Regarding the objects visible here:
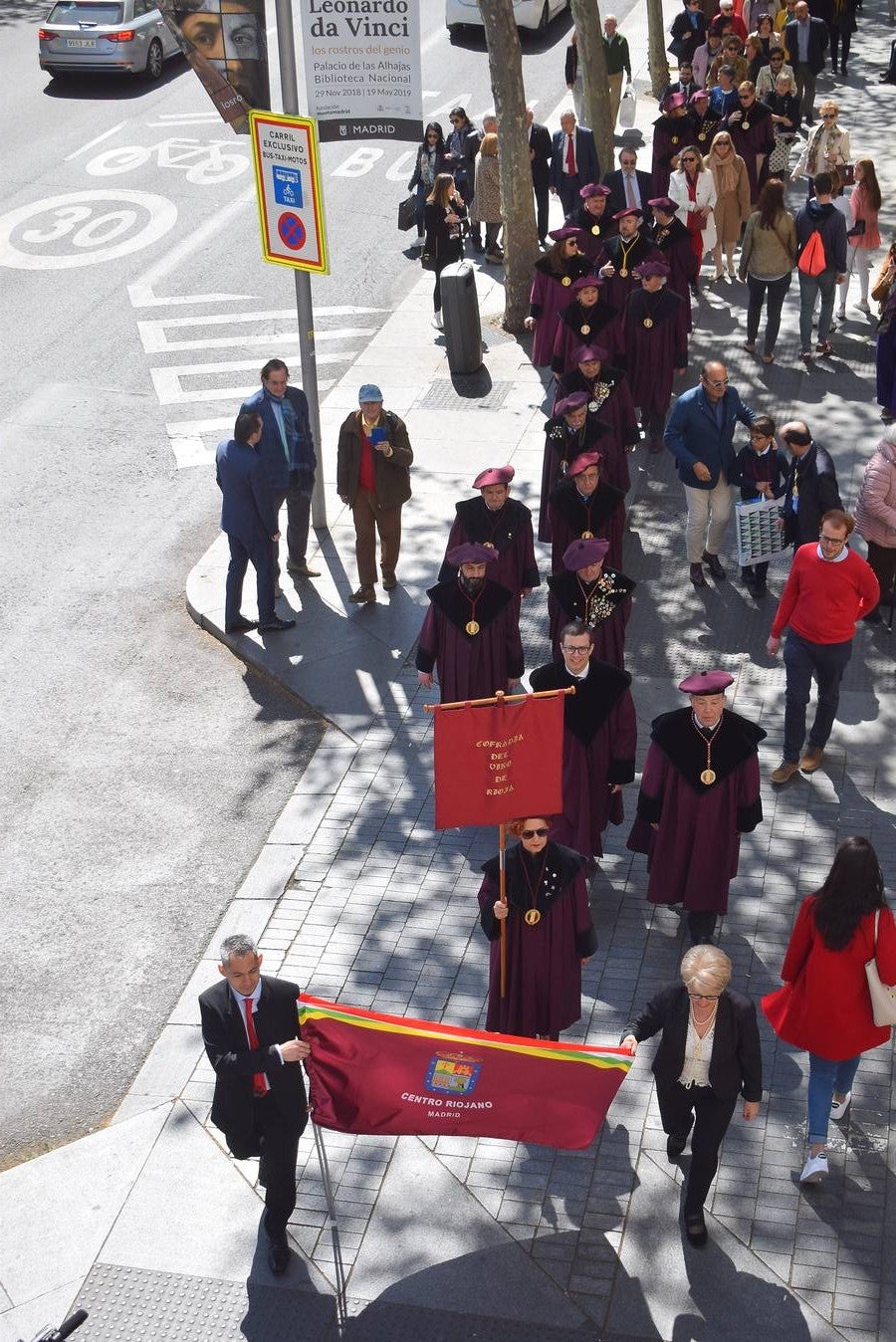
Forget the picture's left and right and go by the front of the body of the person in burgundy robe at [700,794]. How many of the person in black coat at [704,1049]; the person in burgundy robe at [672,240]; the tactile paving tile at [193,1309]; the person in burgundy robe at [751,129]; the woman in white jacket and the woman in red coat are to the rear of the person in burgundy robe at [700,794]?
3

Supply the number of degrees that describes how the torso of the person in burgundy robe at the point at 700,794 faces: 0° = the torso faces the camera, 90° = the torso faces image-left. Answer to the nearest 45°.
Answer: approximately 0°

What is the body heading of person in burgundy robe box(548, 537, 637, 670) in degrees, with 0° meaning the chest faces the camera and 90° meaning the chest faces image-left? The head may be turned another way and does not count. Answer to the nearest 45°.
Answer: approximately 0°

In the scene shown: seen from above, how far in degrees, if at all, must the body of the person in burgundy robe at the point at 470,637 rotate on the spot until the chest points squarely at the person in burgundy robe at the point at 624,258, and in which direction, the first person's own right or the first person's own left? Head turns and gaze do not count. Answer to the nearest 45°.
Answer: approximately 180°

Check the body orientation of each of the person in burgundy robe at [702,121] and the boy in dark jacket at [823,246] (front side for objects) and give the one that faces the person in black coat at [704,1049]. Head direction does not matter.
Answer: the person in burgundy robe

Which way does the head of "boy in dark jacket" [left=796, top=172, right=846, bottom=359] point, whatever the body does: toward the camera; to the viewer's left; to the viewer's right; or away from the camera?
away from the camera

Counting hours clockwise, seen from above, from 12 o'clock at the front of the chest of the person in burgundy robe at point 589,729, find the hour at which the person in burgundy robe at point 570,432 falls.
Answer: the person in burgundy robe at point 570,432 is roughly at 6 o'clock from the person in burgundy robe at point 589,729.

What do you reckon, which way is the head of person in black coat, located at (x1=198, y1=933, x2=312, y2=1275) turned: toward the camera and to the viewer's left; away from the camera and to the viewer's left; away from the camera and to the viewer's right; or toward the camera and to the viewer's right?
toward the camera and to the viewer's right
